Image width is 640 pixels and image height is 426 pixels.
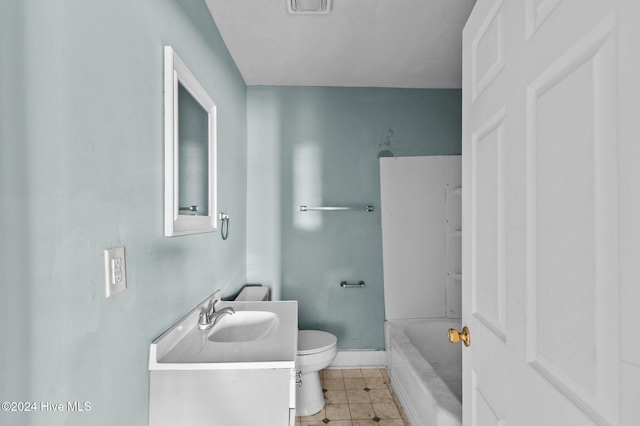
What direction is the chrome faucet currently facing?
to the viewer's right

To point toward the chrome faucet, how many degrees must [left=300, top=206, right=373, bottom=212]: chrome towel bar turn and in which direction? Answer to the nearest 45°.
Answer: approximately 45° to its right

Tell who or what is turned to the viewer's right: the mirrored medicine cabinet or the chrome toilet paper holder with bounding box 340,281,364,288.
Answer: the mirrored medicine cabinet

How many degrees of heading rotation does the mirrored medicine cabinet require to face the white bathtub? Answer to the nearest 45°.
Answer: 0° — it already faces it

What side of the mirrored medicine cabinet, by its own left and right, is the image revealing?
right

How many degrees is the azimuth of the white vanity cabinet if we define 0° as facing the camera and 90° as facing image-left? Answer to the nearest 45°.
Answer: approximately 270°

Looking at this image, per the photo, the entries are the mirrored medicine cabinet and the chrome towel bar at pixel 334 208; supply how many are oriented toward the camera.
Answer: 1

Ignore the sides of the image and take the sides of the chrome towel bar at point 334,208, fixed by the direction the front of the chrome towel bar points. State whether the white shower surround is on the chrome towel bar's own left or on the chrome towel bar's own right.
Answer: on the chrome towel bar's own left
